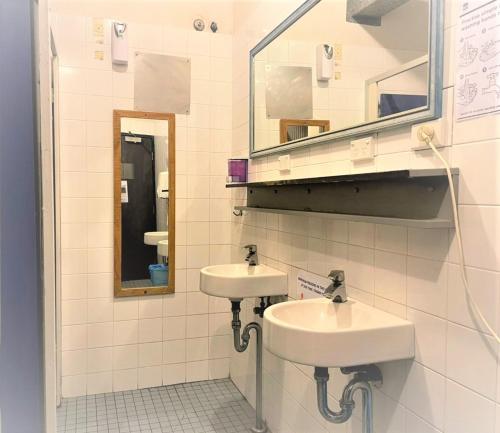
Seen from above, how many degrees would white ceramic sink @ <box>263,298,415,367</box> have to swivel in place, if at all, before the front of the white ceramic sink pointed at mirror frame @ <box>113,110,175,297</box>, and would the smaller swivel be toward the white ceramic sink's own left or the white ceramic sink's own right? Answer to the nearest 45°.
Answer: approximately 90° to the white ceramic sink's own right

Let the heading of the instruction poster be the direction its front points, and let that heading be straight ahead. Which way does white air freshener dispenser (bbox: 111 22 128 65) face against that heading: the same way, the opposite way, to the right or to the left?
to the left

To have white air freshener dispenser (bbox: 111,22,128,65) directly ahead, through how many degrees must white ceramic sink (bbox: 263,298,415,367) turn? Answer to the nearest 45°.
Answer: approximately 90° to its right

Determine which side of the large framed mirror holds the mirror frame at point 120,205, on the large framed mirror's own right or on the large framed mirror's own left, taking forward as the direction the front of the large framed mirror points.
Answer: on the large framed mirror's own right

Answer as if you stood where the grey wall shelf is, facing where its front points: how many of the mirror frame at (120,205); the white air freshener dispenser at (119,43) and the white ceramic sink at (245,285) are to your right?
3

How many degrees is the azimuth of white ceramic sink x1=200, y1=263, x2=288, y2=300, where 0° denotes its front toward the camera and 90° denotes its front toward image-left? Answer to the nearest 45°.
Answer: approximately 45°
